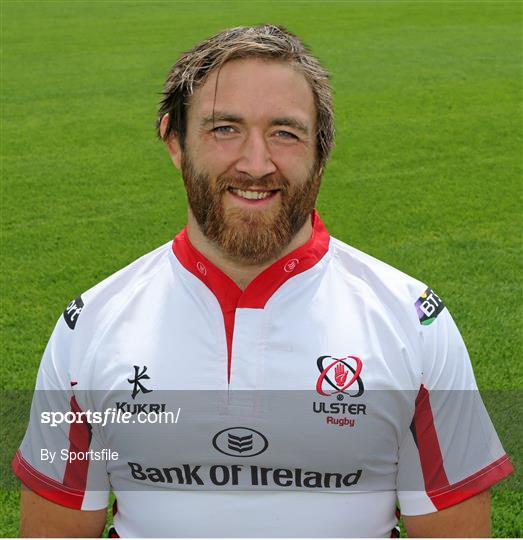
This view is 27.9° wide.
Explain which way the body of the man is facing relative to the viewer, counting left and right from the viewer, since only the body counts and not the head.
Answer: facing the viewer
